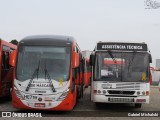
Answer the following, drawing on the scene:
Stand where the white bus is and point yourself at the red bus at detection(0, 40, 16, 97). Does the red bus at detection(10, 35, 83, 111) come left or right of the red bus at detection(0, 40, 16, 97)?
left

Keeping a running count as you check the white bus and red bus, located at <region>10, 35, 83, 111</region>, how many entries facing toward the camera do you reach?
2

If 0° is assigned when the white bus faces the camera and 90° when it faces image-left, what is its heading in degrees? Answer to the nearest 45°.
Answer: approximately 0°

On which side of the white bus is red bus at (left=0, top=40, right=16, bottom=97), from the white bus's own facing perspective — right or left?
on its right

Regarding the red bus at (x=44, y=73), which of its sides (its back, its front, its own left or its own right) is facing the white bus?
left

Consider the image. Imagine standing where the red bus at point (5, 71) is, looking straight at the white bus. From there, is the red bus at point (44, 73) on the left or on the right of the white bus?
right

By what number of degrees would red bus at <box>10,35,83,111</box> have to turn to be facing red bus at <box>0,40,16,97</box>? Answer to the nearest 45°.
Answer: approximately 135° to its right

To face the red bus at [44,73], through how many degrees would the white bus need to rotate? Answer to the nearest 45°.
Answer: approximately 45° to its right
